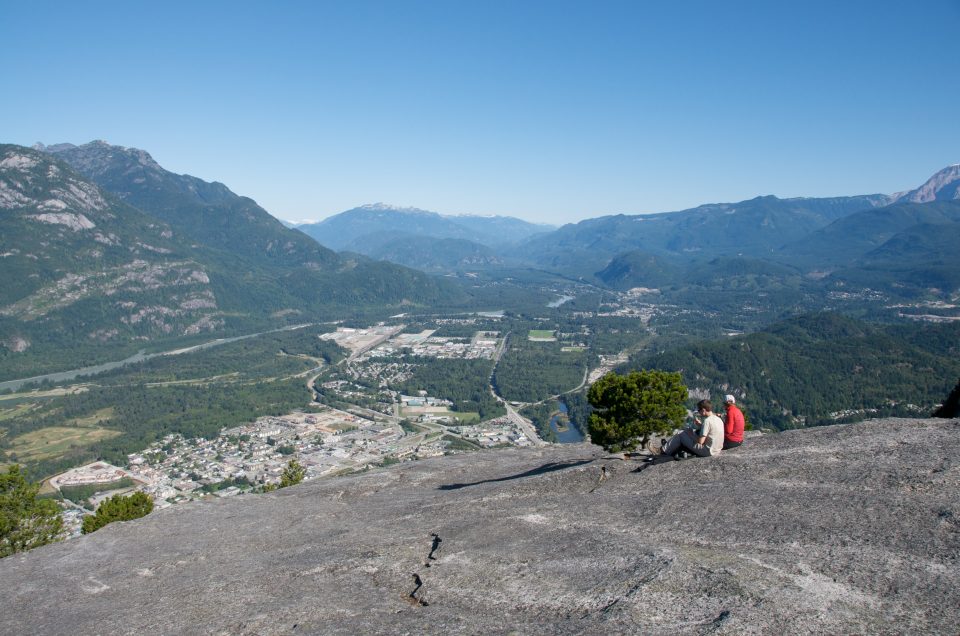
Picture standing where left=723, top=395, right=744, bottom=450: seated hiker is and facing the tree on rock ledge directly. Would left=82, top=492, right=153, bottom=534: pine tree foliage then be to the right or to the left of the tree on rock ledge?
left

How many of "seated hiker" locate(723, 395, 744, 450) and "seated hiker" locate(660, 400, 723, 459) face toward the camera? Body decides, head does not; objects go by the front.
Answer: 0

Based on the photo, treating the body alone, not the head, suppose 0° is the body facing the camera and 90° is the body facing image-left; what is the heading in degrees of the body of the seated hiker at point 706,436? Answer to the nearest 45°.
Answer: approximately 90°

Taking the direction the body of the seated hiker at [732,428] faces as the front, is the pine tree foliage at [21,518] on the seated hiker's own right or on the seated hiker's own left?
on the seated hiker's own left

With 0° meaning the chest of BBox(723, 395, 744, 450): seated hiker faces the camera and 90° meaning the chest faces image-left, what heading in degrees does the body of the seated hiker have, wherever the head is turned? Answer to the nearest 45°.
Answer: approximately 135°

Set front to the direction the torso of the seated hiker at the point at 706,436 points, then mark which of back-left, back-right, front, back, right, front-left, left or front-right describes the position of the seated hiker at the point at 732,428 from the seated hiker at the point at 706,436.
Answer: back-right

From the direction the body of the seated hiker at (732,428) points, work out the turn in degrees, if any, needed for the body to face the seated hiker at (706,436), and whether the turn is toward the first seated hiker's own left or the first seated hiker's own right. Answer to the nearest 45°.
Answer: approximately 90° to the first seated hiker's own left
